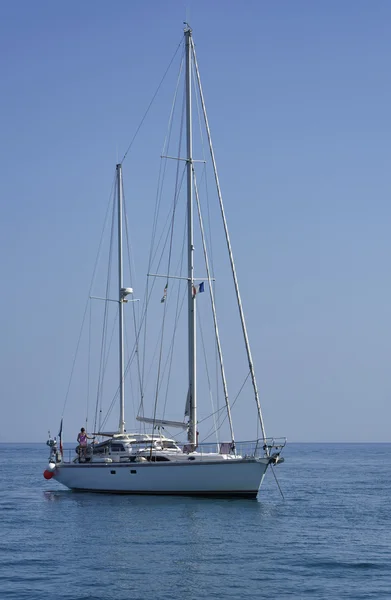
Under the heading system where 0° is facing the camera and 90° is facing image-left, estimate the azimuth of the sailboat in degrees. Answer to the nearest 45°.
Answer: approximately 315°
